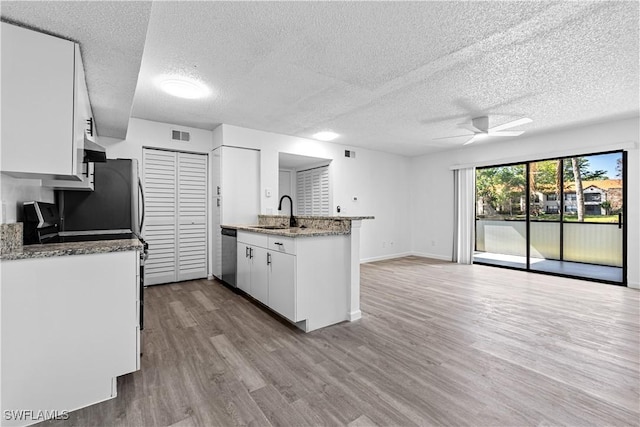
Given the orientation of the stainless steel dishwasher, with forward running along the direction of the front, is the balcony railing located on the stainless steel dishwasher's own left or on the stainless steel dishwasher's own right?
on the stainless steel dishwasher's own left

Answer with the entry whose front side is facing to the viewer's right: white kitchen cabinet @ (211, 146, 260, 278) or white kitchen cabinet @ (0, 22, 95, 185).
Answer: white kitchen cabinet @ (0, 22, 95, 185)

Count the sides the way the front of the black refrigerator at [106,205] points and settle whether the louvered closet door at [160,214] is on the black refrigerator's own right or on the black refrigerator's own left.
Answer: on the black refrigerator's own left

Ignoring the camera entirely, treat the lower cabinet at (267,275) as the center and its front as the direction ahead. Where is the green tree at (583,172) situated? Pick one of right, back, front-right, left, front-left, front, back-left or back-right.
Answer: back-left

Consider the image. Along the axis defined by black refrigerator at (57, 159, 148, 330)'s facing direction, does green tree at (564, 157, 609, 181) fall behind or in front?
in front

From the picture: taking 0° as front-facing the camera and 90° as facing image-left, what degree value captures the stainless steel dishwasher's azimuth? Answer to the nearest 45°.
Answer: approximately 45°

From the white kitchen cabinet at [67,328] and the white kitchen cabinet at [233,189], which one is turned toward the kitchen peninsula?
the white kitchen cabinet at [67,328]

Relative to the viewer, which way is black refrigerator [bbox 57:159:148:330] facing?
to the viewer's right

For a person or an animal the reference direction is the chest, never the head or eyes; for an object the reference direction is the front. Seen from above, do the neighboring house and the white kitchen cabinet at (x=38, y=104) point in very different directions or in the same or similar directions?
very different directions

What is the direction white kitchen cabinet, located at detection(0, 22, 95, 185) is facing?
to the viewer's right

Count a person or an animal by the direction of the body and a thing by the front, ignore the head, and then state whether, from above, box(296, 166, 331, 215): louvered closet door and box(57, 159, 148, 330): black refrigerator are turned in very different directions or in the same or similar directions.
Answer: very different directions

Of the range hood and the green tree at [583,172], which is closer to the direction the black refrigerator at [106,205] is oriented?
the green tree

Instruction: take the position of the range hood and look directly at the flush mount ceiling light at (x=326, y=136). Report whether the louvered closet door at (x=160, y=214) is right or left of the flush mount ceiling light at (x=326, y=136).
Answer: left

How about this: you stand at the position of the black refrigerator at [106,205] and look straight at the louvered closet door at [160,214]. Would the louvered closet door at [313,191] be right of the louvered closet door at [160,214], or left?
right

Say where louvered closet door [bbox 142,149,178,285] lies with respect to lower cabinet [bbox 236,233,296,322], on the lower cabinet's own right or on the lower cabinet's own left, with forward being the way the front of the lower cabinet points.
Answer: on the lower cabinet's own right

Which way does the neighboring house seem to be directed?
toward the camera

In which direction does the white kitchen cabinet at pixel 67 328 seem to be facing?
to the viewer's right
